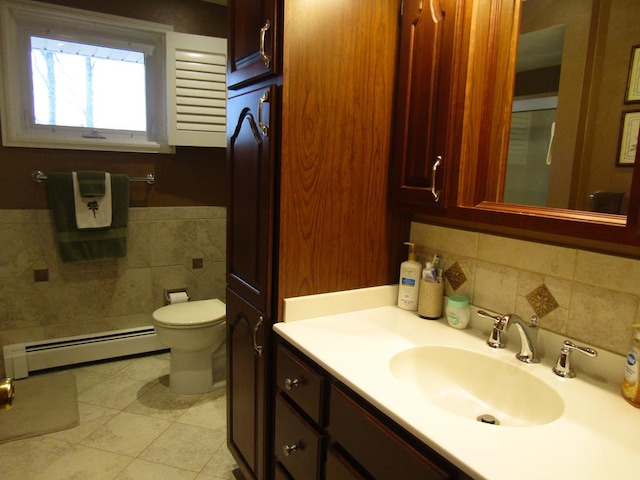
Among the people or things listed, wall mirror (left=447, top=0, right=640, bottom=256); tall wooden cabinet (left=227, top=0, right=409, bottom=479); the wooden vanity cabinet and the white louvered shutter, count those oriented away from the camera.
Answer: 0

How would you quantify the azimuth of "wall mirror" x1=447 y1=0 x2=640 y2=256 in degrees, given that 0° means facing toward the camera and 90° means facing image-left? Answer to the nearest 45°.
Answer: approximately 45°

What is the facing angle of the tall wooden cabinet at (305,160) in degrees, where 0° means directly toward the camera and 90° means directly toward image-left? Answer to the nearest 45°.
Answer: approximately 45°

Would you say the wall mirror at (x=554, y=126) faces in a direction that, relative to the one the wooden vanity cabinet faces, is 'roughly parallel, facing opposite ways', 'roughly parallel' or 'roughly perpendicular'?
roughly parallel

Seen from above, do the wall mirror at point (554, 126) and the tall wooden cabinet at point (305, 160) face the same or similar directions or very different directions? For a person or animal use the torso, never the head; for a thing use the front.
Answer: same or similar directions

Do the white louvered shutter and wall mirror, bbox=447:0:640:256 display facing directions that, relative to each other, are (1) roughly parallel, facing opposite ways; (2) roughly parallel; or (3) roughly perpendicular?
roughly perpendicular

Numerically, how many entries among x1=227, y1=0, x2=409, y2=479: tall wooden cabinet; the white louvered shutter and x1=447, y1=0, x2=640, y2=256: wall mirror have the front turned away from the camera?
0

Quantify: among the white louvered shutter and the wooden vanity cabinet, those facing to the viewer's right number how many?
0

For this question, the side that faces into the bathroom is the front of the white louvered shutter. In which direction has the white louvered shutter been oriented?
toward the camera

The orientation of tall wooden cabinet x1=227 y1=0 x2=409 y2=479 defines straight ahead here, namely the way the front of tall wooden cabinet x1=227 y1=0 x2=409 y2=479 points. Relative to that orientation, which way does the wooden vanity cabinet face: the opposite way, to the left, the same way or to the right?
the same way

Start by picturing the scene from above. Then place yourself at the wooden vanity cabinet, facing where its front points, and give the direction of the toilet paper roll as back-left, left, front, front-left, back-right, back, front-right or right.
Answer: right
